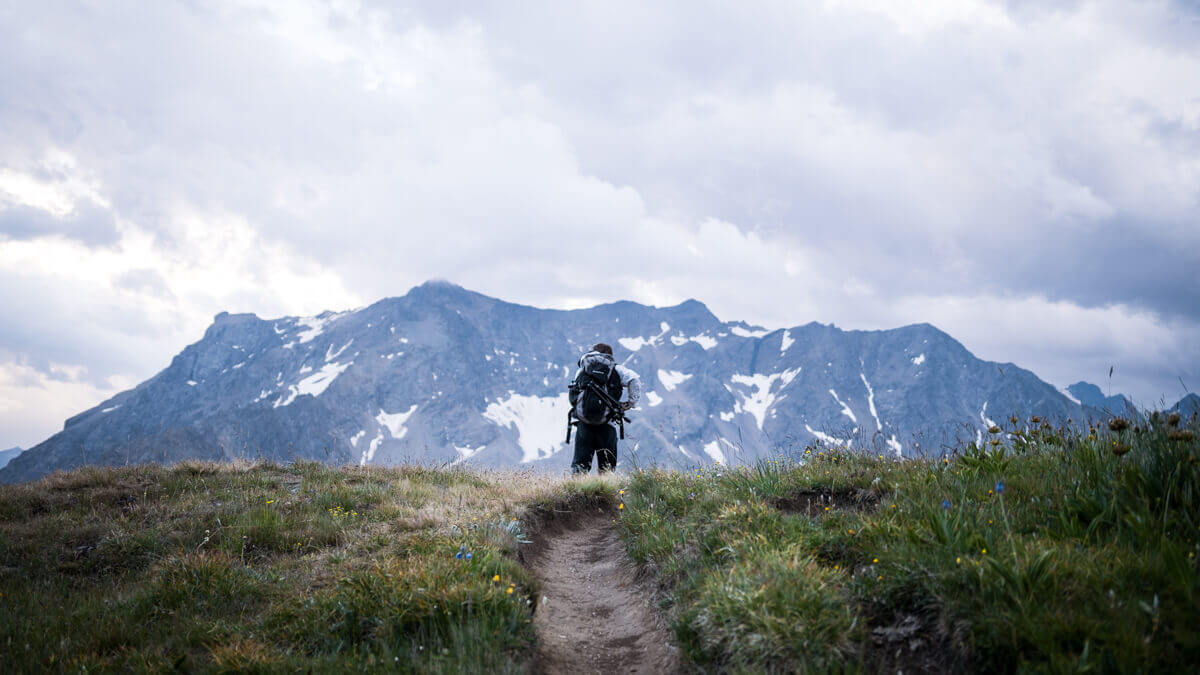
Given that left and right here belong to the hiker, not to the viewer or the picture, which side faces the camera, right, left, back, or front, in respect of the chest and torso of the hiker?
back
